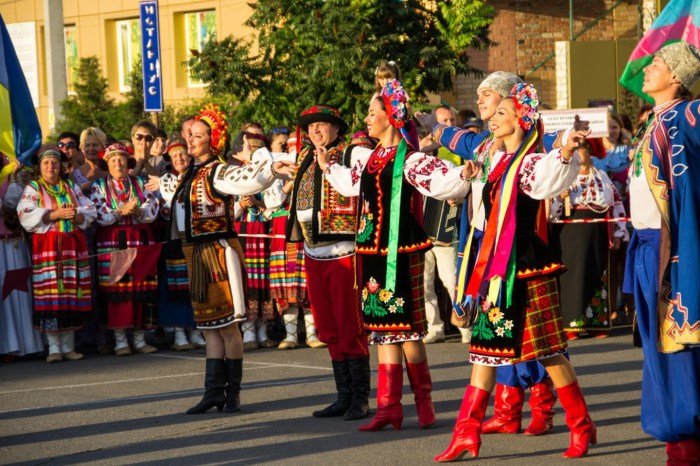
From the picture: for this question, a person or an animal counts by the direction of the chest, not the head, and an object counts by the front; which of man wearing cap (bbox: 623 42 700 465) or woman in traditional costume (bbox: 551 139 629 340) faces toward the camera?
the woman in traditional costume

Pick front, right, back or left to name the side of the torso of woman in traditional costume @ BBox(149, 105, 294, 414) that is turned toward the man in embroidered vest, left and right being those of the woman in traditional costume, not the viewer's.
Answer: left

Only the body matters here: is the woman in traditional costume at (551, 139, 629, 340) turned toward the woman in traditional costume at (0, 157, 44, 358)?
no

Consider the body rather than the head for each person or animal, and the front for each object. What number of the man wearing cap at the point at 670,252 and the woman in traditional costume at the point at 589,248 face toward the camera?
1

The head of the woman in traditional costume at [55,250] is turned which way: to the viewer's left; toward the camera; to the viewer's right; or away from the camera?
toward the camera

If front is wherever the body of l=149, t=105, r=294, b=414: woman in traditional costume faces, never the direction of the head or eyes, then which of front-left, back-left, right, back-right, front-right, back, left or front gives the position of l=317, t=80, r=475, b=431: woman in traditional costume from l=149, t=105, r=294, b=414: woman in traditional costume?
left

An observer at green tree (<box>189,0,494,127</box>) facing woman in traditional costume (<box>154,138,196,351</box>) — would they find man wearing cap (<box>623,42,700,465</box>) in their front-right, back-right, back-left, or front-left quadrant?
front-left

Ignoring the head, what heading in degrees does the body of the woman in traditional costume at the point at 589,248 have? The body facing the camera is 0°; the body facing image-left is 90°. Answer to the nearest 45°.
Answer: approximately 0°

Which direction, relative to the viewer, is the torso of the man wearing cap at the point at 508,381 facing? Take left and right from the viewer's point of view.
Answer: facing the viewer and to the left of the viewer

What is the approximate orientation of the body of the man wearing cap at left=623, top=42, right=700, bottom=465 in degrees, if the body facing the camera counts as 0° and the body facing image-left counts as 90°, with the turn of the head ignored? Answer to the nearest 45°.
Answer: approximately 90°

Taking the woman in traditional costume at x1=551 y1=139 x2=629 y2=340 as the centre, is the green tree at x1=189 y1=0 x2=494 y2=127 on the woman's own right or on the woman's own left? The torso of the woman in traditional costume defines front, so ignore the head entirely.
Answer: on the woman's own right

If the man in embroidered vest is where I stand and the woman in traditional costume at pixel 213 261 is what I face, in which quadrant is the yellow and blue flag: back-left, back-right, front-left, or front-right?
front-right
